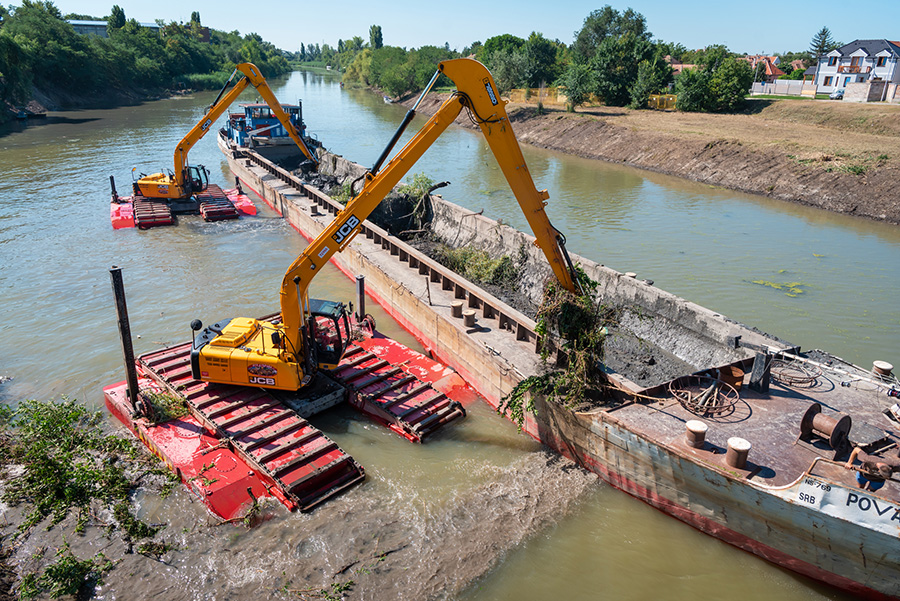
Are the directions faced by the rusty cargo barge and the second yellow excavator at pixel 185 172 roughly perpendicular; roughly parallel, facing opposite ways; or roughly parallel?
roughly perpendicular

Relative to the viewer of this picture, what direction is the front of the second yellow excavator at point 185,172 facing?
facing to the right of the viewer

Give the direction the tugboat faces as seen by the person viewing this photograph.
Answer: facing the viewer and to the right of the viewer

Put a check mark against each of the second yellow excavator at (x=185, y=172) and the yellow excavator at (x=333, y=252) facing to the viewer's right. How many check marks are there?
2

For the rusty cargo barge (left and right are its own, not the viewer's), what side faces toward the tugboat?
back

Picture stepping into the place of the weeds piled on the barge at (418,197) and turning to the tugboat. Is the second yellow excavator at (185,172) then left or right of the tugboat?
left

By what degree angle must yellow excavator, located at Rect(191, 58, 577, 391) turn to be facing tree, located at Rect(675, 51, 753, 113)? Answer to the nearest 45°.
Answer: approximately 45° to its left

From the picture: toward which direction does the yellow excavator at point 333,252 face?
to the viewer's right

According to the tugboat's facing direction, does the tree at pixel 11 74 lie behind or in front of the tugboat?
behind

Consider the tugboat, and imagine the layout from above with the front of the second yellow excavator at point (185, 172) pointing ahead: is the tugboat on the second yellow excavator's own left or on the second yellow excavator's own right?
on the second yellow excavator's own left
